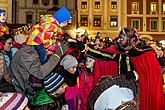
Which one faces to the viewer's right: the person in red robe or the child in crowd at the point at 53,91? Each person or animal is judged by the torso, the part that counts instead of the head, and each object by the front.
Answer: the child in crowd

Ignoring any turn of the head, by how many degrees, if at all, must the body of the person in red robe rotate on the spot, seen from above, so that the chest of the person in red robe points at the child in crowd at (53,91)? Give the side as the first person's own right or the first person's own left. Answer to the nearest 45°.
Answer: approximately 45° to the first person's own left

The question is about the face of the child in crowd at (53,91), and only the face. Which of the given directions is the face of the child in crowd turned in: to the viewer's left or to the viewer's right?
to the viewer's right

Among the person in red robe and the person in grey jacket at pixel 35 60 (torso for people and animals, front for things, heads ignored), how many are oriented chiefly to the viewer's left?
1

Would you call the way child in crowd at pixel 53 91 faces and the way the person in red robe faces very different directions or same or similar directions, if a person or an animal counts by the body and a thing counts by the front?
very different directions

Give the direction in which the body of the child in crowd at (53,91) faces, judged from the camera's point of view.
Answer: to the viewer's right

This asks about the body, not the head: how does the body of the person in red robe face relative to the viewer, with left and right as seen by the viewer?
facing to the left of the viewer
